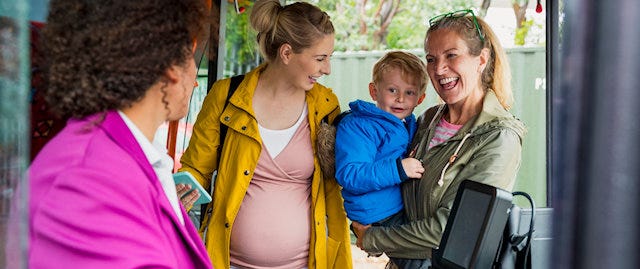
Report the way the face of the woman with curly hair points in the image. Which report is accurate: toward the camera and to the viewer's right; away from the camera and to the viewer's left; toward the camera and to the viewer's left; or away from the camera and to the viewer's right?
away from the camera and to the viewer's right

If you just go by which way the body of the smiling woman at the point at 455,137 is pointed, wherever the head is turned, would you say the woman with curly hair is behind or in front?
in front

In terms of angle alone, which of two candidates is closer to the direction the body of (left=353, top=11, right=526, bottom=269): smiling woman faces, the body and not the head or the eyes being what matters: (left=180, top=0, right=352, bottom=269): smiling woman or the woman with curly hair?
the woman with curly hair

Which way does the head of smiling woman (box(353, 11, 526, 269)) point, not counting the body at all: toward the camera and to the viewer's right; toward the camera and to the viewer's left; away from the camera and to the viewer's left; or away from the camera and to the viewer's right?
toward the camera and to the viewer's left

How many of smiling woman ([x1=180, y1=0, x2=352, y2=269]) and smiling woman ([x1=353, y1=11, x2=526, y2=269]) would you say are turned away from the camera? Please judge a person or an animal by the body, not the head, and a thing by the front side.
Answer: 0

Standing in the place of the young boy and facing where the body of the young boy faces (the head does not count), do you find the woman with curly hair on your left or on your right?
on your right

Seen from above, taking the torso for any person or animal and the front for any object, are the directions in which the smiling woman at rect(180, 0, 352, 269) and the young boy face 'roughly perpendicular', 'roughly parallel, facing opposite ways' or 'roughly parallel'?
roughly parallel

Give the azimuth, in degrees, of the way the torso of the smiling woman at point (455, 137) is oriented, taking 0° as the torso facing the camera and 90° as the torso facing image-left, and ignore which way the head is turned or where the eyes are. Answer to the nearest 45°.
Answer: approximately 45°
